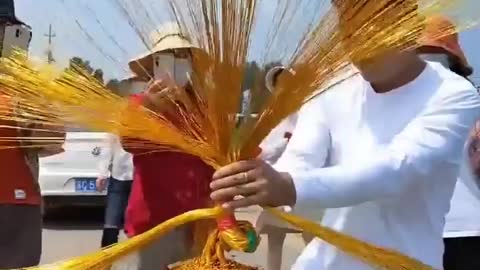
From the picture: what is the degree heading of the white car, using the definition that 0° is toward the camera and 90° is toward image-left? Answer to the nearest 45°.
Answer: approximately 180°

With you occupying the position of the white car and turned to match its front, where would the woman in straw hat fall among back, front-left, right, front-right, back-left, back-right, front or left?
back

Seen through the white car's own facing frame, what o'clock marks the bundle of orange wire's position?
The bundle of orange wire is roughly at 6 o'clock from the white car.

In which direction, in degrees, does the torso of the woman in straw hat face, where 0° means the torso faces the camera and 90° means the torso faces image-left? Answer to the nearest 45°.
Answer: approximately 45°

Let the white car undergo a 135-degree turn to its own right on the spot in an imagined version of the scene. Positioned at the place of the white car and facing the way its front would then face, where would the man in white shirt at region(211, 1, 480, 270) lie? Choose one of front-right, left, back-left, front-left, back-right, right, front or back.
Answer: front-right
